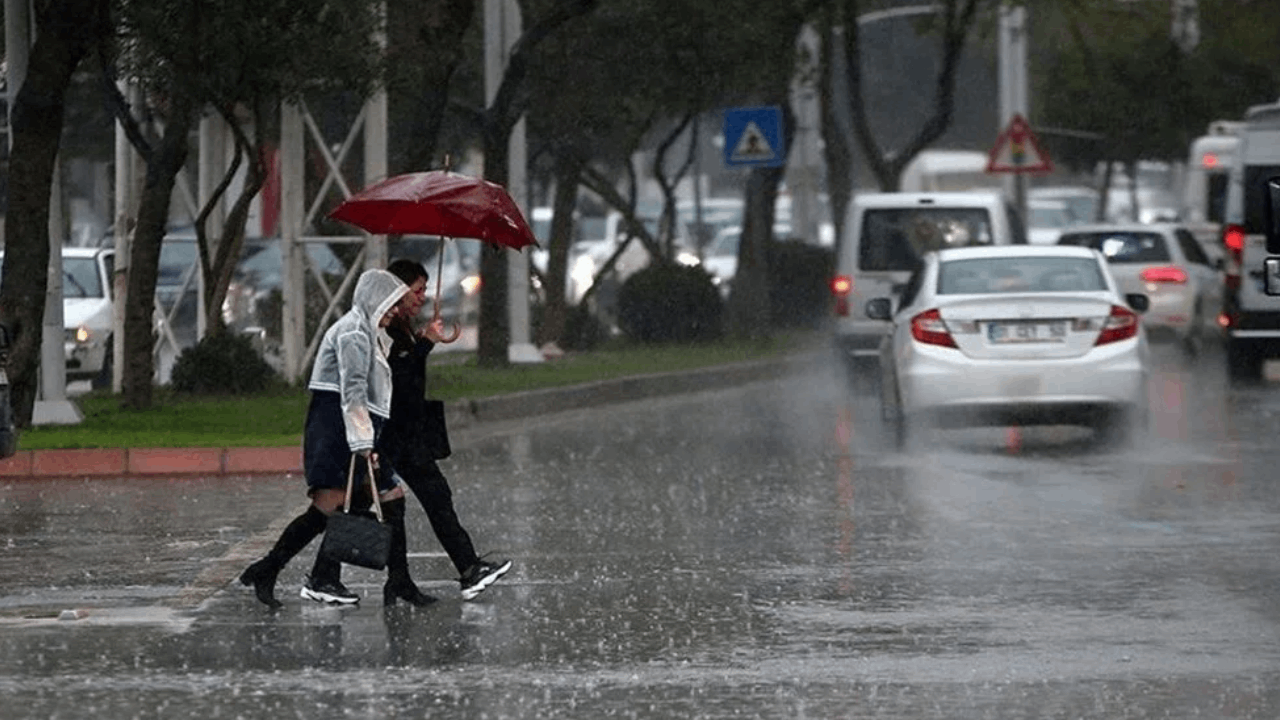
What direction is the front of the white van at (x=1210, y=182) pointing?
away from the camera

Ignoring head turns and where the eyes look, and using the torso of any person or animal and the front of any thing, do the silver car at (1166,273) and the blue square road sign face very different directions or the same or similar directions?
very different directions

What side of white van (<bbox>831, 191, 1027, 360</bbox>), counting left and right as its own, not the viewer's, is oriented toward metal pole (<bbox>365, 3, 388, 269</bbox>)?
left

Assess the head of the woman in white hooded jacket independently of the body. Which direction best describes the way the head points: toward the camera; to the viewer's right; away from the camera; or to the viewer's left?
to the viewer's right

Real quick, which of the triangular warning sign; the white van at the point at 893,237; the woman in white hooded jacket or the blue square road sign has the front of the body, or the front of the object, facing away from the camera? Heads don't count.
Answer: the white van

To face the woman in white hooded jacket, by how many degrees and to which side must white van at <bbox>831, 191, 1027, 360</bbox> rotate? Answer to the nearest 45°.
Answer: approximately 180°

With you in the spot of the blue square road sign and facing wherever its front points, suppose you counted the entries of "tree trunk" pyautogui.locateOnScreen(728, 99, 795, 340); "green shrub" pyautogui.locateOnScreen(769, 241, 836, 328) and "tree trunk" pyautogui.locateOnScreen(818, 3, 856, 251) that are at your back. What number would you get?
3

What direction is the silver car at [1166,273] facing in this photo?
away from the camera

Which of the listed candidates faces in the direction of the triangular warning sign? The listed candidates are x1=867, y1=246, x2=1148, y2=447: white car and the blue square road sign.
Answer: the white car

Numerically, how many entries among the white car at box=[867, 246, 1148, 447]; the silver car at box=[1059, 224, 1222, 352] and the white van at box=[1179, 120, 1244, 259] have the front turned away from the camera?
3

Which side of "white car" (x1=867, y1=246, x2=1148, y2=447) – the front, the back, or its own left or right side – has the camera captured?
back

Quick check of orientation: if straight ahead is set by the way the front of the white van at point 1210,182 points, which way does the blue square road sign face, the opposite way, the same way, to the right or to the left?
the opposite way

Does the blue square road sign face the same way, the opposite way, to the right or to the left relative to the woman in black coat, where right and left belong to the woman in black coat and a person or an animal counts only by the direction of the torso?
to the right
